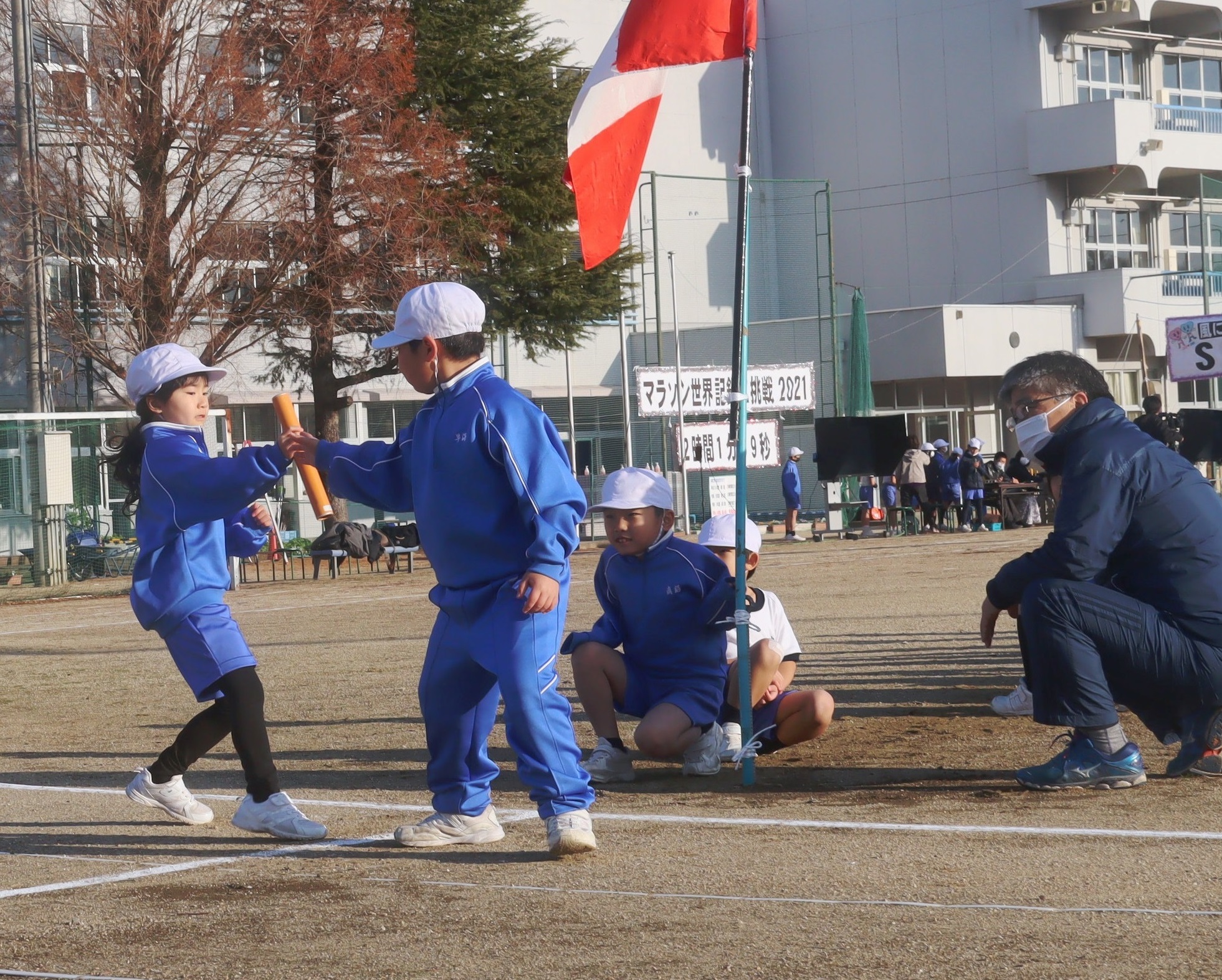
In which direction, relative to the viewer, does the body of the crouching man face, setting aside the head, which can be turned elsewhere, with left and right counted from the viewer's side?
facing to the left of the viewer

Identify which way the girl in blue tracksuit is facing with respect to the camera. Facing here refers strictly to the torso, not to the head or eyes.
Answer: to the viewer's right

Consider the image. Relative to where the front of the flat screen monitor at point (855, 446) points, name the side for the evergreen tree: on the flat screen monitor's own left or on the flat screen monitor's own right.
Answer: on the flat screen monitor's own right

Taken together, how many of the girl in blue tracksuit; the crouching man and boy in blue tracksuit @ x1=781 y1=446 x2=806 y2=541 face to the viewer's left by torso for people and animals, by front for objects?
1

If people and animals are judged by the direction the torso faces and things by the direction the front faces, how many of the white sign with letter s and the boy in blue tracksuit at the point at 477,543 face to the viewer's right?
0

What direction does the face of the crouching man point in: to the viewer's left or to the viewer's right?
to the viewer's left

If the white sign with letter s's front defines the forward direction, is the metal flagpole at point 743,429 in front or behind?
in front

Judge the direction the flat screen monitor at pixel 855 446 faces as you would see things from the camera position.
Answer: facing the viewer

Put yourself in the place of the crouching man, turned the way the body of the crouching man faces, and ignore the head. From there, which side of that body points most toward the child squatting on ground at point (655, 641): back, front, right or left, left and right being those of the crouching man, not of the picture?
front

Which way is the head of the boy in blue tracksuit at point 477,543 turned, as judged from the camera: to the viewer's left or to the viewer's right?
to the viewer's left

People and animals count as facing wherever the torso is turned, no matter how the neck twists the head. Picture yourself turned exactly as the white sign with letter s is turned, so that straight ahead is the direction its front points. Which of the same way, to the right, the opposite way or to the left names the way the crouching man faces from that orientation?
to the right

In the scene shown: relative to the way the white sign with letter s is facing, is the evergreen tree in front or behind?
behind

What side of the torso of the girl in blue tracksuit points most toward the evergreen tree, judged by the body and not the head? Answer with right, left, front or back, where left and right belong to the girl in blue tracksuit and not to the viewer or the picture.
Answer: left
